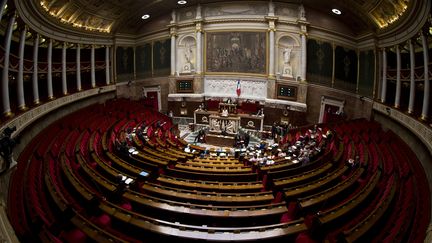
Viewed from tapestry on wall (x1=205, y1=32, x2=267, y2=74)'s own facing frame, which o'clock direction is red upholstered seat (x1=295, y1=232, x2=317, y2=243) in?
The red upholstered seat is roughly at 12 o'clock from the tapestry on wall.

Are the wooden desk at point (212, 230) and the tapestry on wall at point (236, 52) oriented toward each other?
yes

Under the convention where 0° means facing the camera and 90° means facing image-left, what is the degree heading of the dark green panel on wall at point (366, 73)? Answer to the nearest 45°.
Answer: approximately 45°

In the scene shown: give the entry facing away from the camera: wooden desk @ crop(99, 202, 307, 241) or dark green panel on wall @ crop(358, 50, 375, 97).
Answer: the wooden desk

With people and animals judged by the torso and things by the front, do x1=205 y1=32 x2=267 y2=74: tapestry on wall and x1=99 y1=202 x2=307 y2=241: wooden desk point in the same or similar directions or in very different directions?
very different directions

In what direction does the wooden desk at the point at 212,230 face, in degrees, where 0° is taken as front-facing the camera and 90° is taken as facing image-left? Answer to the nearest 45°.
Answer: approximately 180°

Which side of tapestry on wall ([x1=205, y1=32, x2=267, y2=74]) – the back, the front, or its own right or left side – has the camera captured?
front

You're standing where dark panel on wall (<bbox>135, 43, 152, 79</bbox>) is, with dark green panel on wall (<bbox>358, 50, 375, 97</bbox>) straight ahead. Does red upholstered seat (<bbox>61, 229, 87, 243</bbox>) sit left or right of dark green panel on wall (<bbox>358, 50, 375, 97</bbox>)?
right

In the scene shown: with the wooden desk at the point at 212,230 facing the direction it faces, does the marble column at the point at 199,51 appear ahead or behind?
ahead
